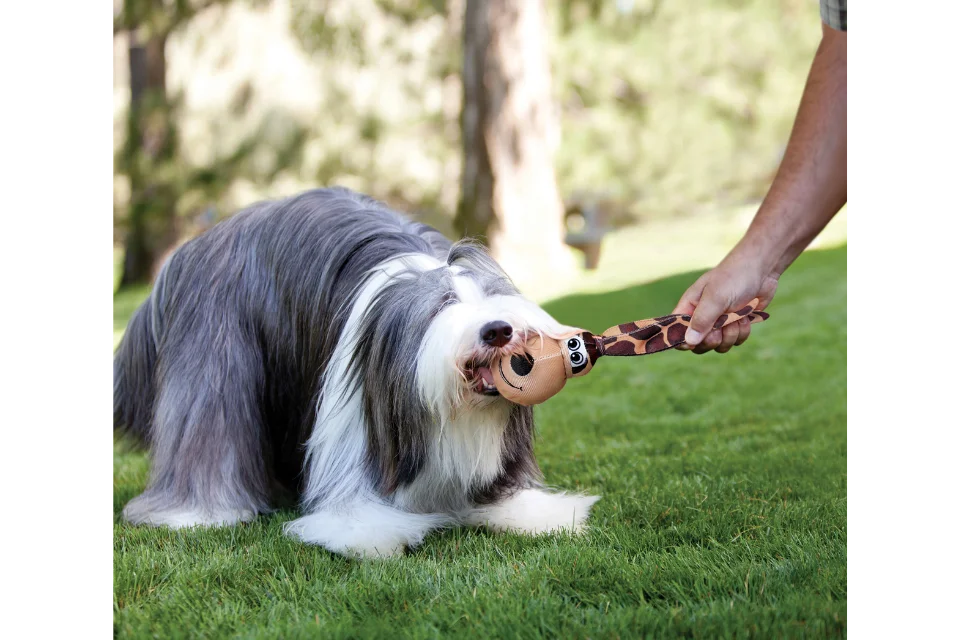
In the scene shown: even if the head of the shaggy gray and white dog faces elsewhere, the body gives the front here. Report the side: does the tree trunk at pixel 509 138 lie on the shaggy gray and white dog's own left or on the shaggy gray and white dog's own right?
on the shaggy gray and white dog's own left
